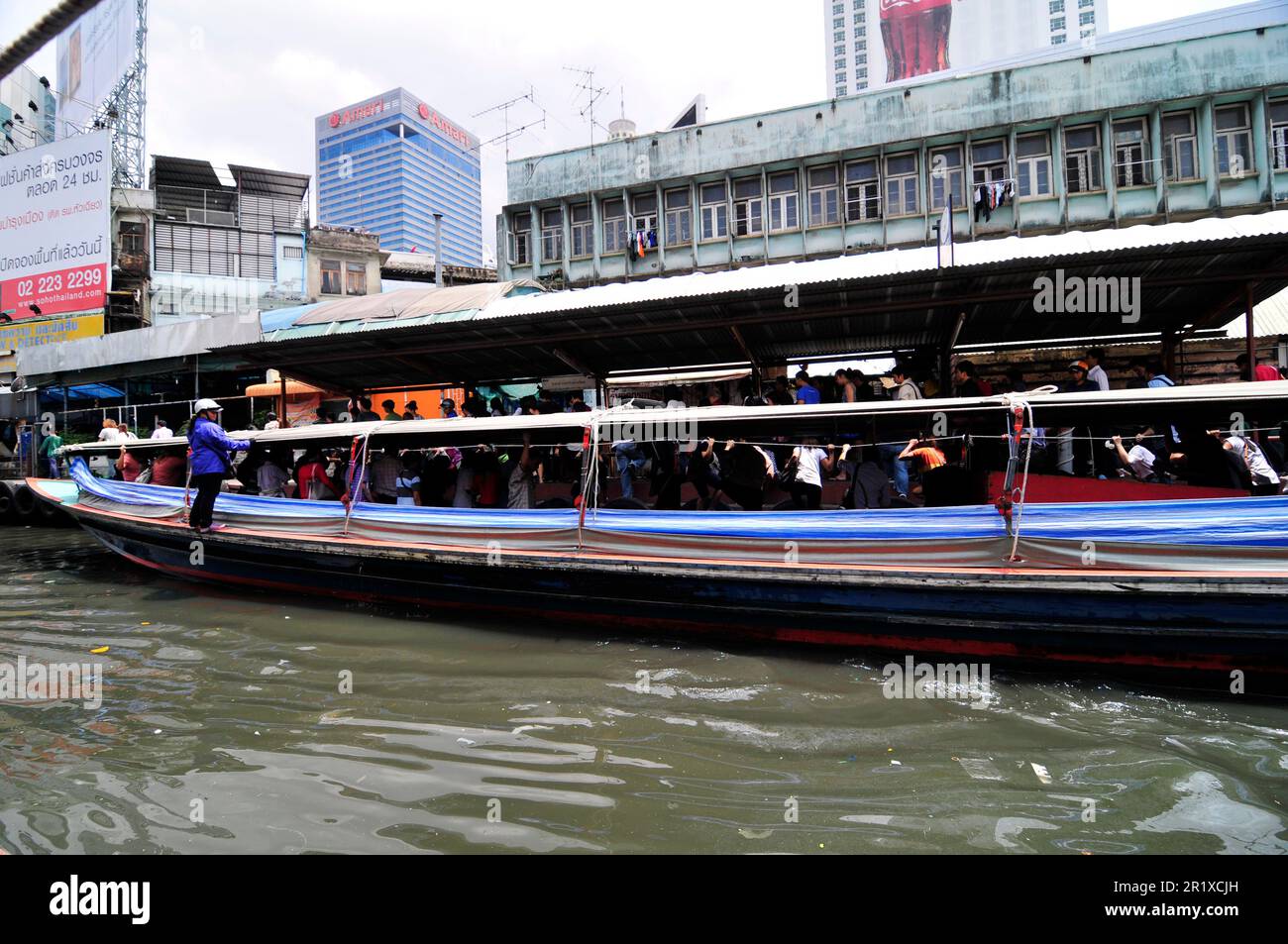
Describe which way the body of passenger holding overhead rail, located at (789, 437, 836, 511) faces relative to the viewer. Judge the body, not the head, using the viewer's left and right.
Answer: facing away from the viewer

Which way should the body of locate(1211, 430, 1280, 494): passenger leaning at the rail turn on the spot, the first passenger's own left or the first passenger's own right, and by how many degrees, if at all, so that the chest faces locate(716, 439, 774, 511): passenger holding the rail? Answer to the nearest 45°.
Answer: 0° — they already face them

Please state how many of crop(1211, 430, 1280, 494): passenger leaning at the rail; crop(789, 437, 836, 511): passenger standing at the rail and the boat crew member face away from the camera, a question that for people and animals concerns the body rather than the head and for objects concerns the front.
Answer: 1

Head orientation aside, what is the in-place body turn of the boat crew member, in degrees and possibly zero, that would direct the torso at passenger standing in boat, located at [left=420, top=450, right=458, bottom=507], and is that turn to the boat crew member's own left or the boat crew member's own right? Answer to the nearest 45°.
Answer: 0° — they already face them

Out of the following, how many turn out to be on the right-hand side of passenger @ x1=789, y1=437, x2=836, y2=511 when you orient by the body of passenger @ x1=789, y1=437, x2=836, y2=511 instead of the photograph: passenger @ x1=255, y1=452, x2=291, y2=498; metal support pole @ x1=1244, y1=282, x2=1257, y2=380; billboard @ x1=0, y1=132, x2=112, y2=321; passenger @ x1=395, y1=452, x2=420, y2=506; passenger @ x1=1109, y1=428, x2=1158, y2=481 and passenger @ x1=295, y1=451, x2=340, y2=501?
2

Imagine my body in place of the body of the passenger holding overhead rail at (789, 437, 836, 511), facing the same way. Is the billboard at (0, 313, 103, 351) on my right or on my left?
on my left

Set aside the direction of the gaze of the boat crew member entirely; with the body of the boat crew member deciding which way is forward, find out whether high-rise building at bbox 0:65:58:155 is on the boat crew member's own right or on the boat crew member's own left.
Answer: on the boat crew member's own left

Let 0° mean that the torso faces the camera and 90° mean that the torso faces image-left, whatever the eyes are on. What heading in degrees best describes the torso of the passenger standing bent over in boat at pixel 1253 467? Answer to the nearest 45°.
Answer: approximately 90°

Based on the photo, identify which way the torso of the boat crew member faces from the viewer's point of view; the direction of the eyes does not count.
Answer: to the viewer's right

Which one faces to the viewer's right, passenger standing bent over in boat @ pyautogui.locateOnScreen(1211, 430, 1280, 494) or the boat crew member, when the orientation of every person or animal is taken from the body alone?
the boat crew member

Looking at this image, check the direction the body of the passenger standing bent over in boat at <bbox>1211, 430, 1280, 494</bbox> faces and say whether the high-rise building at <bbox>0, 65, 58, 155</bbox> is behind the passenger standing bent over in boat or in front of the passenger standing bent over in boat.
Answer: in front

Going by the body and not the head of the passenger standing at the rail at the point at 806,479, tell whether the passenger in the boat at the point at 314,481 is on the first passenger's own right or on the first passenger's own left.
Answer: on the first passenger's own left

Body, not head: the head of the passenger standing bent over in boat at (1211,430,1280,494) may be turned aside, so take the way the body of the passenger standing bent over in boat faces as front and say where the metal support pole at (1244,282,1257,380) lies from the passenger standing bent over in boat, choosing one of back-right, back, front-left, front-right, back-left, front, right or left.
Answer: right
